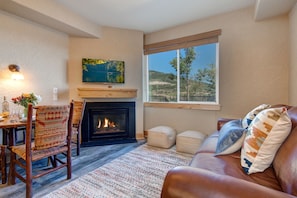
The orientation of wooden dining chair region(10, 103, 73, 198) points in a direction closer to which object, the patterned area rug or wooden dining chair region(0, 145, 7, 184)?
the wooden dining chair

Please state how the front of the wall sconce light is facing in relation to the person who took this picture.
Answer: facing the viewer and to the right of the viewer

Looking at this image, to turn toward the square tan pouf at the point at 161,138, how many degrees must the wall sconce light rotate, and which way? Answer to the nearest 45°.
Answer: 0° — it already faces it

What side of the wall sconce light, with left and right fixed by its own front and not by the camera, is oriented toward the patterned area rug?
front

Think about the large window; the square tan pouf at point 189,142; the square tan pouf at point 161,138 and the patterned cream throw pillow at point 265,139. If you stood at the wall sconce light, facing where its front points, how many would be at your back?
0

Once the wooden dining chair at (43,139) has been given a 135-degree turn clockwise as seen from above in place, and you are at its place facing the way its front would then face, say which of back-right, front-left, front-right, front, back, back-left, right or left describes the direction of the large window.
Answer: front

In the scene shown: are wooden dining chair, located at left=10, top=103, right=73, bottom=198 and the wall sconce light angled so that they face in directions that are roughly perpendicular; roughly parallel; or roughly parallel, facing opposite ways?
roughly parallel, facing opposite ways

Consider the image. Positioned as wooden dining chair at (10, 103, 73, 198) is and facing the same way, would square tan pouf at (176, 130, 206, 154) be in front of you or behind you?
behind

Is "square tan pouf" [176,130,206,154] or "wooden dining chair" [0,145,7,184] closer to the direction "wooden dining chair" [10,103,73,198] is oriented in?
the wooden dining chair

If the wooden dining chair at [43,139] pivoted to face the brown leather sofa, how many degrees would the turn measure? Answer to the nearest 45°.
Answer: approximately 180°

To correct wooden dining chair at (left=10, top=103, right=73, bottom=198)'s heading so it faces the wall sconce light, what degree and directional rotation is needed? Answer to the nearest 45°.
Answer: approximately 45° to its right

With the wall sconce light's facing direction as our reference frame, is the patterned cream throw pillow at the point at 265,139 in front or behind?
in front

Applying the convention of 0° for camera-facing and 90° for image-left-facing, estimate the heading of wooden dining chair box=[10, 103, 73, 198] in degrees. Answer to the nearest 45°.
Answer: approximately 135°

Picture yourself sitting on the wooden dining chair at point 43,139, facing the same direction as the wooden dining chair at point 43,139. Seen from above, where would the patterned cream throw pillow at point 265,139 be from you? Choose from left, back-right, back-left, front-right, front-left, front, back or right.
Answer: back
